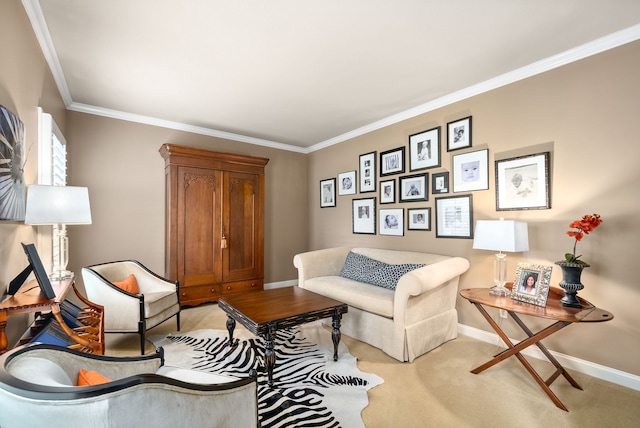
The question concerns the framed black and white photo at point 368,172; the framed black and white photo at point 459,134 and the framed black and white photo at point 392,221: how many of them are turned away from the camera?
0

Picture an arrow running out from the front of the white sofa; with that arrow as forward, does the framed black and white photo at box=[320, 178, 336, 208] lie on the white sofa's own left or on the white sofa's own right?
on the white sofa's own right

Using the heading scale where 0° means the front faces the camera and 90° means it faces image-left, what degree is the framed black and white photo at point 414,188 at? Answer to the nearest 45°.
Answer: approximately 45°

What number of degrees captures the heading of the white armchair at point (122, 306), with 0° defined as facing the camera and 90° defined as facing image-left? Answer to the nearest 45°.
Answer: approximately 315°

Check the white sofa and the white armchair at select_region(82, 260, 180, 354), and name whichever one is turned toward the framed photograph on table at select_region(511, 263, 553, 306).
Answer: the white armchair

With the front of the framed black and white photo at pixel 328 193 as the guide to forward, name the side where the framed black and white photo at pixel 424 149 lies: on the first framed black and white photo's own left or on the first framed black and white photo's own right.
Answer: on the first framed black and white photo's own left

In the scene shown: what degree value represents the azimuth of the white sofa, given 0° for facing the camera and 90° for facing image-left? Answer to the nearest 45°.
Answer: approximately 45°

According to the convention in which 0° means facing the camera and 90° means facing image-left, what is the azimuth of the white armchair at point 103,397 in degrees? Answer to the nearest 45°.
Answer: approximately 225°

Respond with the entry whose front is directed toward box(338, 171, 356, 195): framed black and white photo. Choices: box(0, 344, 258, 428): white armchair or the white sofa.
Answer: the white armchair

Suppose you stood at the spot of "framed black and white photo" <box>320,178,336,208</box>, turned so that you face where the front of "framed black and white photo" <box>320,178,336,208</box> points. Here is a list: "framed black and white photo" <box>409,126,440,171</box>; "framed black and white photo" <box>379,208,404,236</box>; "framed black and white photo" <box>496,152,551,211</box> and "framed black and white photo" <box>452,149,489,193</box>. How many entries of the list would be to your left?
4

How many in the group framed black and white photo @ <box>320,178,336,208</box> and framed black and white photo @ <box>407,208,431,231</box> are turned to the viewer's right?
0

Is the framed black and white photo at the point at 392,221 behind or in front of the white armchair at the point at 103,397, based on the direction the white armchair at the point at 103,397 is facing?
in front
